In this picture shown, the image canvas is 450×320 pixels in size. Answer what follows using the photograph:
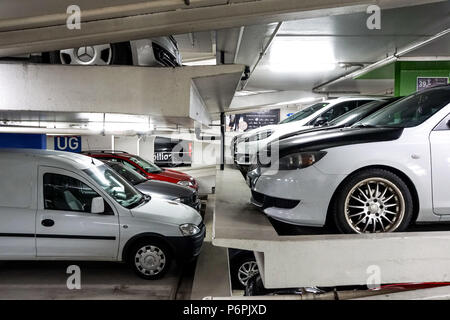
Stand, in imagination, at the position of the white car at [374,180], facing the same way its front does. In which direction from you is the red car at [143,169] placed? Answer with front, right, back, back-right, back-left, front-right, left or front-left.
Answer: front-right

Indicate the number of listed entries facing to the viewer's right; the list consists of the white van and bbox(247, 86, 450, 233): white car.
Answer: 1

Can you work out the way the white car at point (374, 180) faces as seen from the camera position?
facing to the left of the viewer

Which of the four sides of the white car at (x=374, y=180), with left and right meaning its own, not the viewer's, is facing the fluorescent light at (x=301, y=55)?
right

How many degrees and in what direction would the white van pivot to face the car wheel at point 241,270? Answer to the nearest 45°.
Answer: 0° — it already faces it

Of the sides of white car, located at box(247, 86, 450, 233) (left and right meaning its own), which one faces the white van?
front

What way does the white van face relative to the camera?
to the viewer's right

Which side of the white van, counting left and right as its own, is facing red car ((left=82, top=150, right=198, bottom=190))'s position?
left

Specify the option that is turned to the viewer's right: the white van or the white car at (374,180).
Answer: the white van
